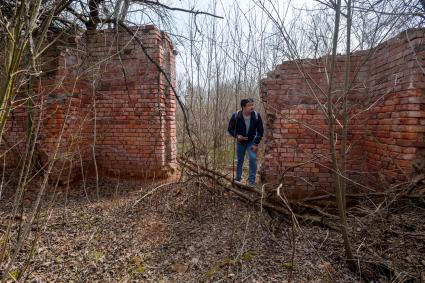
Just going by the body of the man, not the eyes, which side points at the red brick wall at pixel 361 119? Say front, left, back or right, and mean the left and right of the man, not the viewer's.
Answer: left

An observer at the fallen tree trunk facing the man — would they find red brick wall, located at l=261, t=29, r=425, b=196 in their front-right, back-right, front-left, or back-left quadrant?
front-right

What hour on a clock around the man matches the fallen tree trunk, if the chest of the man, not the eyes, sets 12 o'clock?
The fallen tree trunk is roughly at 12 o'clock from the man.

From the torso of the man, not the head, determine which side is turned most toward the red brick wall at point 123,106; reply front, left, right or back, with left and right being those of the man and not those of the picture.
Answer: right

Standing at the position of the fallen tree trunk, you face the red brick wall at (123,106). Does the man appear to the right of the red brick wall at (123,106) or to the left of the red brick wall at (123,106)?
right

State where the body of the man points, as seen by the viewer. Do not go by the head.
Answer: toward the camera

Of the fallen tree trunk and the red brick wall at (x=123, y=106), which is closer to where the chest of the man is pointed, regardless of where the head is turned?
the fallen tree trunk

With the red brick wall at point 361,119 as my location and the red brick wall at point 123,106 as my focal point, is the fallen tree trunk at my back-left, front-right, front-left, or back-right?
front-left

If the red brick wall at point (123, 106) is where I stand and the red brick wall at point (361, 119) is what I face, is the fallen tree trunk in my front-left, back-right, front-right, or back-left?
front-right
